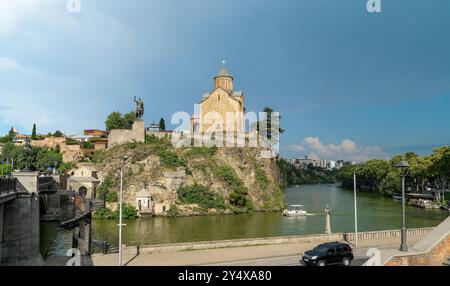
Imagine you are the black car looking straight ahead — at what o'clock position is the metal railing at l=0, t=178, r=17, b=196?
The metal railing is roughly at 1 o'clock from the black car.

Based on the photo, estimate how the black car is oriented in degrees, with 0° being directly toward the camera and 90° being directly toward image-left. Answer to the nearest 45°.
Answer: approximately 45°

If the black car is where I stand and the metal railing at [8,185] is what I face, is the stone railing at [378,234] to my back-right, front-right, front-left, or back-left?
back-right

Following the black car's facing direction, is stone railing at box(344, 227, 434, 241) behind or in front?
behind

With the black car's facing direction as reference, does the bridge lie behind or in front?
in front

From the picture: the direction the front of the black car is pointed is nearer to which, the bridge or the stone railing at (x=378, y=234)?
the bridge

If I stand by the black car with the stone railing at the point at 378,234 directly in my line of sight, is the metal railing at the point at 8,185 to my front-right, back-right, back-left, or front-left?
back-left
